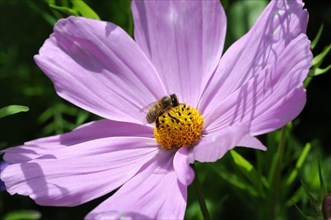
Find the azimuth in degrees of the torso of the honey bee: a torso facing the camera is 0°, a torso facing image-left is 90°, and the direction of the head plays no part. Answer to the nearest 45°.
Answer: approximately 270°
